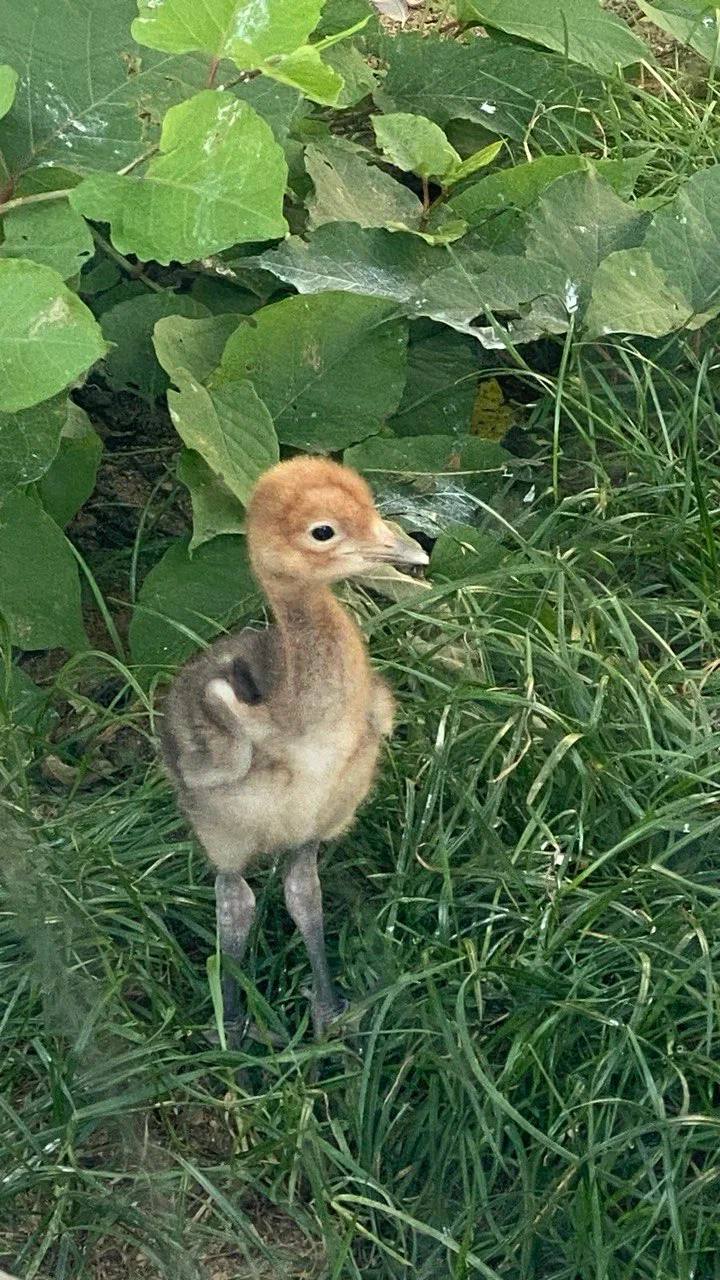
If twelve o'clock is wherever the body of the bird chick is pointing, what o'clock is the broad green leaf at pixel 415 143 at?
The broad green leaf is roughly at 8 o'clock from the bird chick.

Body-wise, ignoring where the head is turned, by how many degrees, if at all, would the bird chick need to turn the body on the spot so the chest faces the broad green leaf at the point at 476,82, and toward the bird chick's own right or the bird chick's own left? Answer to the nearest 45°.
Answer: approximately 135° to the bird chick's own left

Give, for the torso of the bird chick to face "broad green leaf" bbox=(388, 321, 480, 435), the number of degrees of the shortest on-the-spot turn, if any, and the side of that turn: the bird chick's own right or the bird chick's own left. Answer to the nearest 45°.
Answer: approximately 135° to the bird chick's own left

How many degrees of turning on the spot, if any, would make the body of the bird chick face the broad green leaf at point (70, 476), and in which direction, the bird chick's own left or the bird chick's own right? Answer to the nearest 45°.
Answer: approximately 135° to the bird chick's own left

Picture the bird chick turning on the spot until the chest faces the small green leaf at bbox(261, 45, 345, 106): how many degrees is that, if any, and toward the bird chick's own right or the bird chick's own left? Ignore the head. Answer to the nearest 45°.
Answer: approximately 135° to the bird chick's own left

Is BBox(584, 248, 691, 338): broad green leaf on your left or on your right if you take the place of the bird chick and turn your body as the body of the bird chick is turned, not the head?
on your left

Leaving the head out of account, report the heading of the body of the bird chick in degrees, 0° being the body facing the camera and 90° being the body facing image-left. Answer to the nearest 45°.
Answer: approximately 315°

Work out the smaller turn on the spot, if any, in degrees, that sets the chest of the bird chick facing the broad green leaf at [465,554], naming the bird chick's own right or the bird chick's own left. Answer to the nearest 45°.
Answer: approximately 90° to the bird chick's own left

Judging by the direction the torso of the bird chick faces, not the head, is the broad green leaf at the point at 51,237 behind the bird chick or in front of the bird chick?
behind

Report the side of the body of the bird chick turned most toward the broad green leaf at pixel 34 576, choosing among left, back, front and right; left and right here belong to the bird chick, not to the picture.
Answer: back
